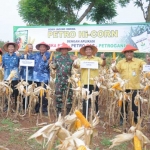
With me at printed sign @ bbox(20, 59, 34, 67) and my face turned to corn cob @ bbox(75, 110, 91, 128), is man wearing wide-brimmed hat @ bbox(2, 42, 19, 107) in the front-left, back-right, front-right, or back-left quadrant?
back-right

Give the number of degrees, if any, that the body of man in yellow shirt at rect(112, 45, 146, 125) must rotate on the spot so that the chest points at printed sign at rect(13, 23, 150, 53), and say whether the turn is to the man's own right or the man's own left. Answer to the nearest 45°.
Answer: approximately 180°

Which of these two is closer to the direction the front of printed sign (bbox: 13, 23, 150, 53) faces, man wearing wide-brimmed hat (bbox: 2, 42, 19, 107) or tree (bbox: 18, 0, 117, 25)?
the man wearing wide-brimmed hat

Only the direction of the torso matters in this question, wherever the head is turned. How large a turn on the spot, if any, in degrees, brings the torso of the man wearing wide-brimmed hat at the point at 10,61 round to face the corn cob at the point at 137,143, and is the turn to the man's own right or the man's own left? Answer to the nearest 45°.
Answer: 0° — they already face it

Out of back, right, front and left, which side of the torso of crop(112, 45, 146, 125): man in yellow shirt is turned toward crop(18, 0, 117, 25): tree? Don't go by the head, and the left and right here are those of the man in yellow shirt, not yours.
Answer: back

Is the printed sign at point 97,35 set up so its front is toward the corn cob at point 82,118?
yes

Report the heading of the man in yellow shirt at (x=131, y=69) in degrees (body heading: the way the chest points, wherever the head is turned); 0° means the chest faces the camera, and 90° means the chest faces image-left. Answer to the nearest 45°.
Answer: approximately 0°

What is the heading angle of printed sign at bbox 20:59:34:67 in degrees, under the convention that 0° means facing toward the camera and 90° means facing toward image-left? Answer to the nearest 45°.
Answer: approximately 0°

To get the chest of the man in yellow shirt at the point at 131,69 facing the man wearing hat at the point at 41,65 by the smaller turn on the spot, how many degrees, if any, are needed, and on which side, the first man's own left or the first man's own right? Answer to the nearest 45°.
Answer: approximately 90° to the first man's own right
